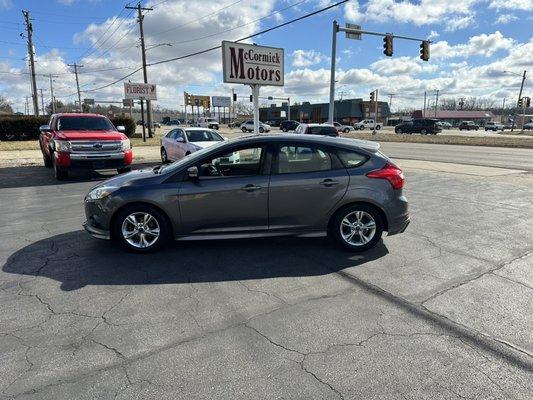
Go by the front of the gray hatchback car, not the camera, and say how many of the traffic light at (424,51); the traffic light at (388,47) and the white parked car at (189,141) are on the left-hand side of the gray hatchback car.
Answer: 0

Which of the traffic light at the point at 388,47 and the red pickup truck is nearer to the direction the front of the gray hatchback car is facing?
the red pickup truck

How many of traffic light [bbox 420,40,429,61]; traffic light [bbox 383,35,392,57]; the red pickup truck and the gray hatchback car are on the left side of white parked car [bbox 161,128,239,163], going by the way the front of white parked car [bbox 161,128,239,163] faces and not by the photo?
2

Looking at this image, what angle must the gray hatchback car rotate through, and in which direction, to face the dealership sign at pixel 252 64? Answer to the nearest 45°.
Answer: approximately 90° to its right

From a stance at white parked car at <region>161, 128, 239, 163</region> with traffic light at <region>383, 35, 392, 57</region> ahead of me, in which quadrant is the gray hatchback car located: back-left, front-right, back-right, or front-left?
back-right

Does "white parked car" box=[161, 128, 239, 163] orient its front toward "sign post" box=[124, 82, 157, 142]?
no

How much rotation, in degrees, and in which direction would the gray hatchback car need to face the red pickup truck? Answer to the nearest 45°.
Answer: approximately 45° to its right

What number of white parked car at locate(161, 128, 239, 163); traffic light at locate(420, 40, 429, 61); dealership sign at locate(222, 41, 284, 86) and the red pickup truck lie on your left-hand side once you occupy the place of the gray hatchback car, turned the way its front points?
0

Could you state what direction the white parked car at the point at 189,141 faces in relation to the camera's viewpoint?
facing the viewer and to the right of the viewer

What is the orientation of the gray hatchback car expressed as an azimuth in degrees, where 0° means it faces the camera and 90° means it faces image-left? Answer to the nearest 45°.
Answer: approximately 90°

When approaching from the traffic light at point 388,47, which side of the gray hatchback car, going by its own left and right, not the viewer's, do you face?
right
